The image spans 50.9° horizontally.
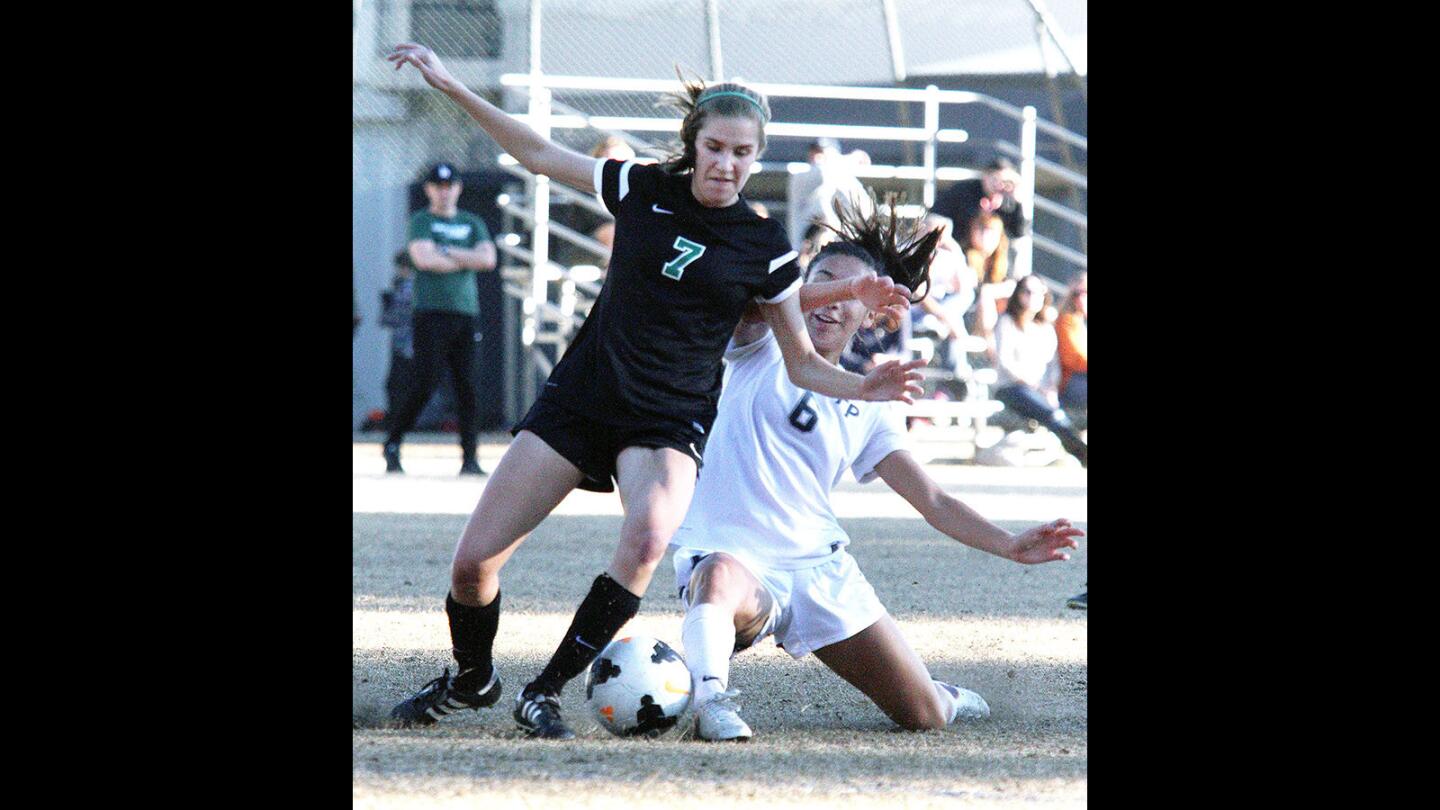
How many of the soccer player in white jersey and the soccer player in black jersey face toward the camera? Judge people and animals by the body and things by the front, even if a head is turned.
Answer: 2

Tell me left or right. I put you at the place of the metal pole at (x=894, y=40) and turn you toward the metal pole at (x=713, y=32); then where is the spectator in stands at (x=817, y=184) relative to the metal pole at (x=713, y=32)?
left

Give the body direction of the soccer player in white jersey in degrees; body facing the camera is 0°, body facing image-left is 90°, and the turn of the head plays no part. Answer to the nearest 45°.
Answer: approximately 0°

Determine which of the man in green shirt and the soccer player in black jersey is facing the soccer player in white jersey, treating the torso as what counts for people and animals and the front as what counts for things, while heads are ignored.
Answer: the man in green shirt

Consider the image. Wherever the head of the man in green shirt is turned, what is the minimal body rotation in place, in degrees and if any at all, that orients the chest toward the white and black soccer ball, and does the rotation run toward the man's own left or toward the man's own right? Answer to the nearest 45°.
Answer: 0° — they already face it

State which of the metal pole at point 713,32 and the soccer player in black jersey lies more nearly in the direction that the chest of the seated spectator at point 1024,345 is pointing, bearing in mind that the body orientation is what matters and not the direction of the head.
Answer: the soccer player in black jersey

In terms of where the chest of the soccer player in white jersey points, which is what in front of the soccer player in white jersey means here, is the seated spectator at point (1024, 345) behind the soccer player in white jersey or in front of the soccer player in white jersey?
behind

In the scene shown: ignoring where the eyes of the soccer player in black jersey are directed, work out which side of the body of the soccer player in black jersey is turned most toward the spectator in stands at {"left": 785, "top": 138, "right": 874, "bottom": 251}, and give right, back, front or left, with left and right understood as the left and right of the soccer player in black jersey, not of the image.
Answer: back
